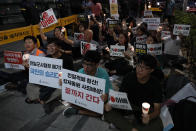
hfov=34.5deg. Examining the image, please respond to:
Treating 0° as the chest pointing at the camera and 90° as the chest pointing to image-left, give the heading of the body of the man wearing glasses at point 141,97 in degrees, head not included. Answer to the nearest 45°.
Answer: approximately 45°
